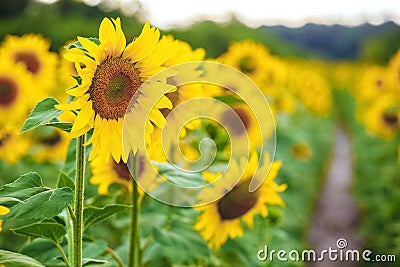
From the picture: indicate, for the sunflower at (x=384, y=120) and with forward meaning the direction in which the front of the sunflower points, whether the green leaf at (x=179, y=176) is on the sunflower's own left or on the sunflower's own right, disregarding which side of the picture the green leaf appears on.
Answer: on the sunflower's own right

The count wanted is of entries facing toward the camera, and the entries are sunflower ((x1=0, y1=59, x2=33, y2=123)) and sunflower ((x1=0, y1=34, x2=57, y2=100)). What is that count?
2

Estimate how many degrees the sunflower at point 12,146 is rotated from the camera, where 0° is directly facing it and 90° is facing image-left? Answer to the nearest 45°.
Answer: approximately 0°

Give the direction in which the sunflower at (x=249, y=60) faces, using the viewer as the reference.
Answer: facing the viewer

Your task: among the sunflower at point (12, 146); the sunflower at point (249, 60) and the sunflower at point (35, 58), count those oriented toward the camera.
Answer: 3

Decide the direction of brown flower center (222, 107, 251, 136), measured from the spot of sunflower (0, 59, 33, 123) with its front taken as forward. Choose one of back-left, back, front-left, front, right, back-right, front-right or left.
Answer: front-left

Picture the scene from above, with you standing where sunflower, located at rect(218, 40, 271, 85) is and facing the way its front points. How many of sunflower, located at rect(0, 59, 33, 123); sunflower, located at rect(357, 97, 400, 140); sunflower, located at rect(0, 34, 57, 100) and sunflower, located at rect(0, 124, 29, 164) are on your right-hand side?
3

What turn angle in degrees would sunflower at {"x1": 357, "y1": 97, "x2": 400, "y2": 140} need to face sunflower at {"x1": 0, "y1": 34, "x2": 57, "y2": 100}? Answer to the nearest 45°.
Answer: approximately 90° to its right

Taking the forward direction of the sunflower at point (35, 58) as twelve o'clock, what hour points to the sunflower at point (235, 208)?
the sunflower at point (235, 208) is roughly at 11 o'clock from the sunflower at point (35, 58).

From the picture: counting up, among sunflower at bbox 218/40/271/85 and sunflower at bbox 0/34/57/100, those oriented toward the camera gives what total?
2

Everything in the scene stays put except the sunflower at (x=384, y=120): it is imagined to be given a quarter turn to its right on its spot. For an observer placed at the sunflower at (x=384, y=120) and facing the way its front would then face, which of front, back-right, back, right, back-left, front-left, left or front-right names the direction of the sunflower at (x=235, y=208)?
front-left

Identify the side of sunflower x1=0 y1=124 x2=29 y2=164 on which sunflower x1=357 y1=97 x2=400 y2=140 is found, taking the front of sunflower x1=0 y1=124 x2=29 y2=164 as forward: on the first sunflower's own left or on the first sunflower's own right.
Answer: on the first sunflower's own left

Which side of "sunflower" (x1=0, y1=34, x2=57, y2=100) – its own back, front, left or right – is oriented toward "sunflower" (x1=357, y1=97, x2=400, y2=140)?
left
